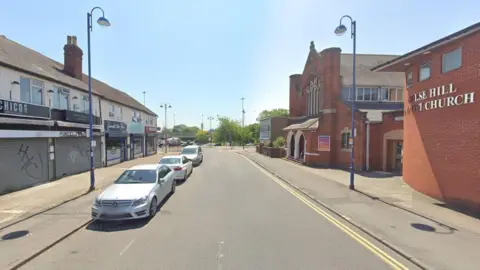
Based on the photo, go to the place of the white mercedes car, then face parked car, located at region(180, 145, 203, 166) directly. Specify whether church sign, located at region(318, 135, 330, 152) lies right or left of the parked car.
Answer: right

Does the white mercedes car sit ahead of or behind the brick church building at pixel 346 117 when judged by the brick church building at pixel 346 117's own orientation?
ahead

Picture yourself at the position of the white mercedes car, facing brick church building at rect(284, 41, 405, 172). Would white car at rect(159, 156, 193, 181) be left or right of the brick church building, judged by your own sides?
left

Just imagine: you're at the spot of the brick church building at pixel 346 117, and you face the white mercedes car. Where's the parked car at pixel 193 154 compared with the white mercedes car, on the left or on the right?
right

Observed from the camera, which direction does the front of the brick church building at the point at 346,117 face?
facing the viewer and to the left of the viewer

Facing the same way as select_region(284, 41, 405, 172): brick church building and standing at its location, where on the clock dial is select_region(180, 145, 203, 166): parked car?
The parked car is roughly at 1 o'clock from the brick church building.

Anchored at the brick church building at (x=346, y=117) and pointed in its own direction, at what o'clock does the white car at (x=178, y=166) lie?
The white car is roughly at 12 o'clock from the brick church building.
